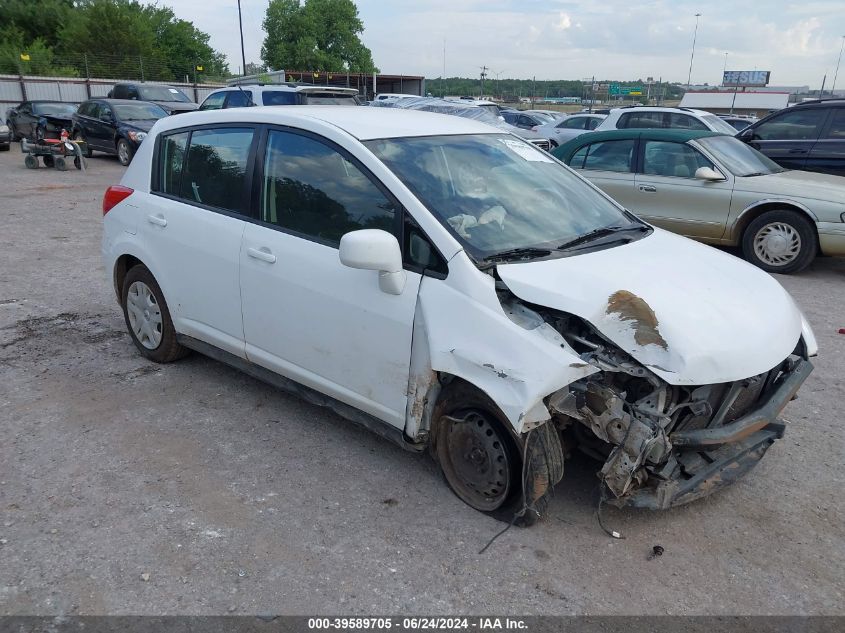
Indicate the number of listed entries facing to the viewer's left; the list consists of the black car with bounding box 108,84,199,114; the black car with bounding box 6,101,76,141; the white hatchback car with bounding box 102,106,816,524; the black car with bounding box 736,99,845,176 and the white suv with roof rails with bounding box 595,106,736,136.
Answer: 1

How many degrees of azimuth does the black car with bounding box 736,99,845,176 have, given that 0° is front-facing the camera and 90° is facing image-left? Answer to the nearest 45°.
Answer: approximately 90°

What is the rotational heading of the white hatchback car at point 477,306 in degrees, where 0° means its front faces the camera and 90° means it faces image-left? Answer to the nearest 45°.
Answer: approximately 315°

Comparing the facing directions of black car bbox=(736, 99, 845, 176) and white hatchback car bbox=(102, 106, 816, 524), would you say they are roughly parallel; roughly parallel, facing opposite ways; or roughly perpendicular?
roughly parallel, facing opposite ways

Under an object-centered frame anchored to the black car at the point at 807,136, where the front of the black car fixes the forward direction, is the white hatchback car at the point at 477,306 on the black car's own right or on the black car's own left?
on the black car's own left

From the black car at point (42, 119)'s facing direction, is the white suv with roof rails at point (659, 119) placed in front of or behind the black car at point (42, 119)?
in front

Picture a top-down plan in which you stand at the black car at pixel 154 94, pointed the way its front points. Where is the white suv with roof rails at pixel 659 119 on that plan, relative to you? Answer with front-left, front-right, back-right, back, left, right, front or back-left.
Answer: front

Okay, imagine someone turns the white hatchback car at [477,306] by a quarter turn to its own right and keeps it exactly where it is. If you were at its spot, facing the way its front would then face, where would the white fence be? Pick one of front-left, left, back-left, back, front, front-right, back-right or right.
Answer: right

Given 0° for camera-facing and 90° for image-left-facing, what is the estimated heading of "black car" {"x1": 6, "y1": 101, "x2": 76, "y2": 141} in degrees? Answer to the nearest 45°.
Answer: approximately 315°

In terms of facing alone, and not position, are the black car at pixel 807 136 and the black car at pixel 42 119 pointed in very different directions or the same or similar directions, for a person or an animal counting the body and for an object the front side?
very different directions

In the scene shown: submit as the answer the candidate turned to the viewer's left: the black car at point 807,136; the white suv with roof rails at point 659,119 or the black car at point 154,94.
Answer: the black car at point 807,136

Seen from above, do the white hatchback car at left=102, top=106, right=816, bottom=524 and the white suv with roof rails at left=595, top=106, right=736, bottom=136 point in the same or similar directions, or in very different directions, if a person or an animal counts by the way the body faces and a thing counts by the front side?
same or similar directions

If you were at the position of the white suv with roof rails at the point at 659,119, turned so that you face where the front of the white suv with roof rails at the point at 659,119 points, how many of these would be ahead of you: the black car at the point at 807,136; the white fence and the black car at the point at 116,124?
1

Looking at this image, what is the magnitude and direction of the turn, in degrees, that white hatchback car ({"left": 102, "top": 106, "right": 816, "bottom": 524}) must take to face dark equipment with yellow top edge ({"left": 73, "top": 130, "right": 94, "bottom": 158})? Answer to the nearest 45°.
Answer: approximately 180°

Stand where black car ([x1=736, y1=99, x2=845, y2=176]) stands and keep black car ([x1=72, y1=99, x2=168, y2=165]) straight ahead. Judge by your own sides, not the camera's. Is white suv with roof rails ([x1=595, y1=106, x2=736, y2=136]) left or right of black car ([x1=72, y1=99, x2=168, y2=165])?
right

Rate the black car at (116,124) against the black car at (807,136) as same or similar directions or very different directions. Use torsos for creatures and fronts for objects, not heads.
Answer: very different directions
